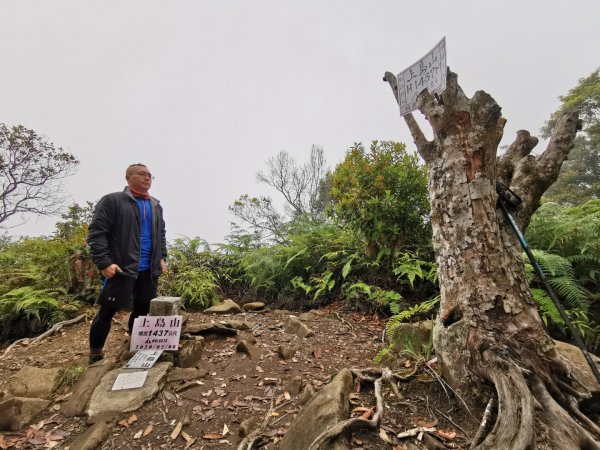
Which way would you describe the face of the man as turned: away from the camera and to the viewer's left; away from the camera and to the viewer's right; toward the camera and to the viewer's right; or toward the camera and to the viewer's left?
toward the camera and to the viewer's right

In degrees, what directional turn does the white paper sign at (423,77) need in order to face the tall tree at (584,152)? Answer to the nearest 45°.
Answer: approximately 180°

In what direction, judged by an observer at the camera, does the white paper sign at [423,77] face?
facing the viewer and to the left of the viewer

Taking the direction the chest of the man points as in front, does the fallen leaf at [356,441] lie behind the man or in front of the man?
in front

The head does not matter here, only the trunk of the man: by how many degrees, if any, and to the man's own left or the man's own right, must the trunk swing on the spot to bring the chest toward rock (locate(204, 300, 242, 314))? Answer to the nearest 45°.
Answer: approximately 90° to the man's own left

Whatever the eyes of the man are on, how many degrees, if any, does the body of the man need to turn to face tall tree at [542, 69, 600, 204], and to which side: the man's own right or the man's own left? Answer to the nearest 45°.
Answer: approximately 45° to the man's own left

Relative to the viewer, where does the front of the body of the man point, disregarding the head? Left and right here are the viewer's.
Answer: facing the viewer and to the right of the viewer

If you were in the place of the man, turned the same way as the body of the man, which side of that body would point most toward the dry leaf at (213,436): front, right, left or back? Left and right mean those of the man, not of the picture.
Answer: front

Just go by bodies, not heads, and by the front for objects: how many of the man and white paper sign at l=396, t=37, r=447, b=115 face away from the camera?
0

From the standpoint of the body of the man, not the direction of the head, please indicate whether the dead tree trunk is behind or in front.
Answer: in front
